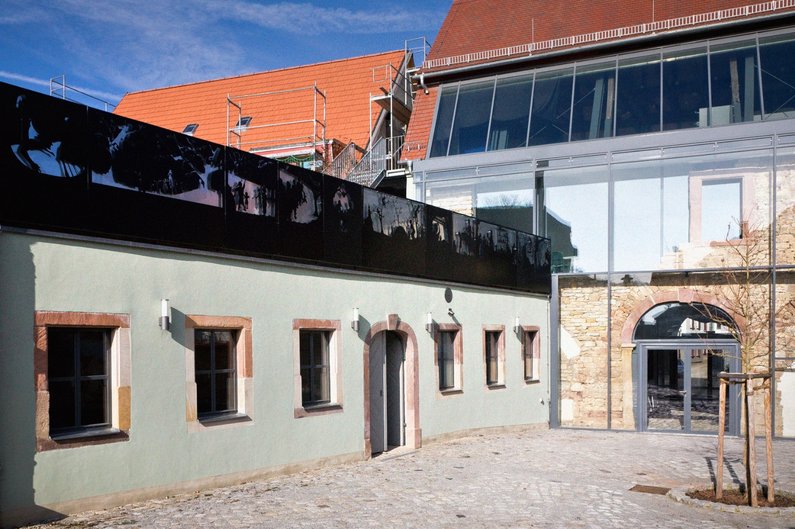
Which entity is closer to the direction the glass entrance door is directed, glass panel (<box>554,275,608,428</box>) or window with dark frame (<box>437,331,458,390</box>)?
the window with dark frame

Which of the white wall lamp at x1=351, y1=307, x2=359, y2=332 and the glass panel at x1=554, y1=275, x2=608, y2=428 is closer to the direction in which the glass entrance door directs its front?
the white wall lamp

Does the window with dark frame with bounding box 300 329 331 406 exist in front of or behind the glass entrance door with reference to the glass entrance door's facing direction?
in front

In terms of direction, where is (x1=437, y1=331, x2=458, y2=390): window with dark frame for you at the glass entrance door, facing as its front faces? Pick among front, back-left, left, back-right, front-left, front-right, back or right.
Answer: front-right

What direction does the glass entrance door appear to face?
toward the camera

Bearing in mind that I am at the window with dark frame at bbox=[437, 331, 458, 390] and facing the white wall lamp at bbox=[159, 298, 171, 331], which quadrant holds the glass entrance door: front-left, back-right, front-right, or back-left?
back-left

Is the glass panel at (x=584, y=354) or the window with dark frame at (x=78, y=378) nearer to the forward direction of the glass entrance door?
the window with dark frame

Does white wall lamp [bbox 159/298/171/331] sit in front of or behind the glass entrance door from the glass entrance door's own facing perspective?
in front

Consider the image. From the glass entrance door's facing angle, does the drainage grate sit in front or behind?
in front
